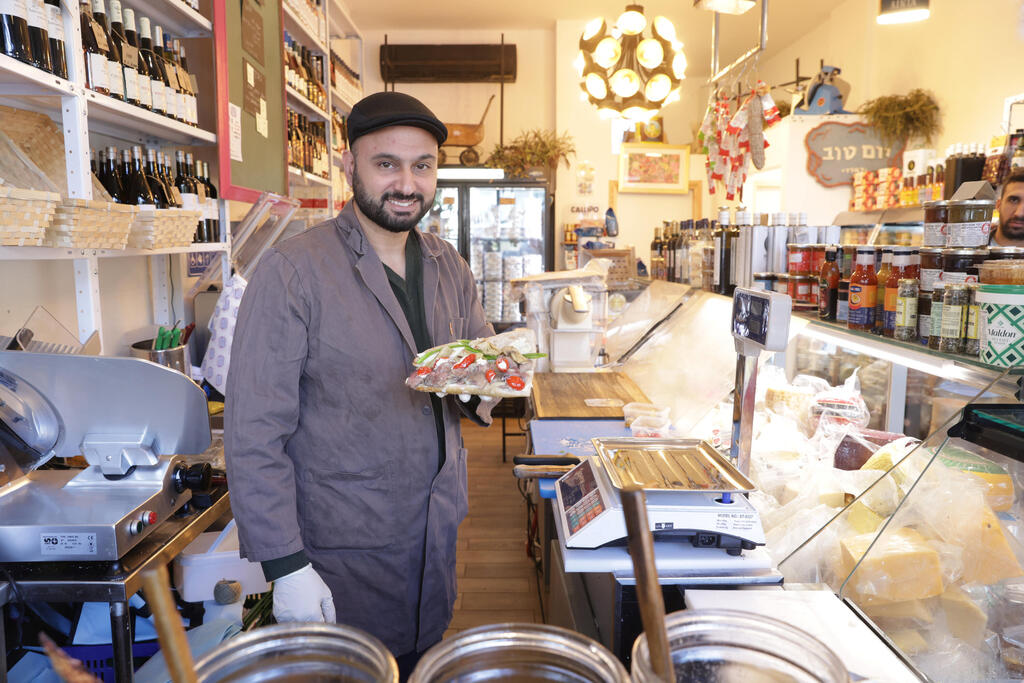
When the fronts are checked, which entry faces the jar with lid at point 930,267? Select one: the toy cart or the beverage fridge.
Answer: the beverage fridge

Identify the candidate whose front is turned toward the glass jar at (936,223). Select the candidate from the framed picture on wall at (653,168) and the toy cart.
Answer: the framed picture on wall

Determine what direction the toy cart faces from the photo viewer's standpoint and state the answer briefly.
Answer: facing to the left of the viewer

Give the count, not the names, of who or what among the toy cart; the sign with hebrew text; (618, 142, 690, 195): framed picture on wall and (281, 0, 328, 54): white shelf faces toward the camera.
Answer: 2

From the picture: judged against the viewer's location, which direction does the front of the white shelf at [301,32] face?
facing to the right of the viewer

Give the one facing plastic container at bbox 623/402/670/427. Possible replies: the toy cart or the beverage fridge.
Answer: the beverage fridge

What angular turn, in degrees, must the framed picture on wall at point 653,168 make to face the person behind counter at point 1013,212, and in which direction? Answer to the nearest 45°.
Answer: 0° — it already faces them

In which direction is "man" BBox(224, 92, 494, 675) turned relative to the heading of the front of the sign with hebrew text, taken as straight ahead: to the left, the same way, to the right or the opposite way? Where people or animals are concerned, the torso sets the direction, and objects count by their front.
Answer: to the left

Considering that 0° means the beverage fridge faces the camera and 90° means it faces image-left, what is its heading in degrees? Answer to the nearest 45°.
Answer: approximately 0°
